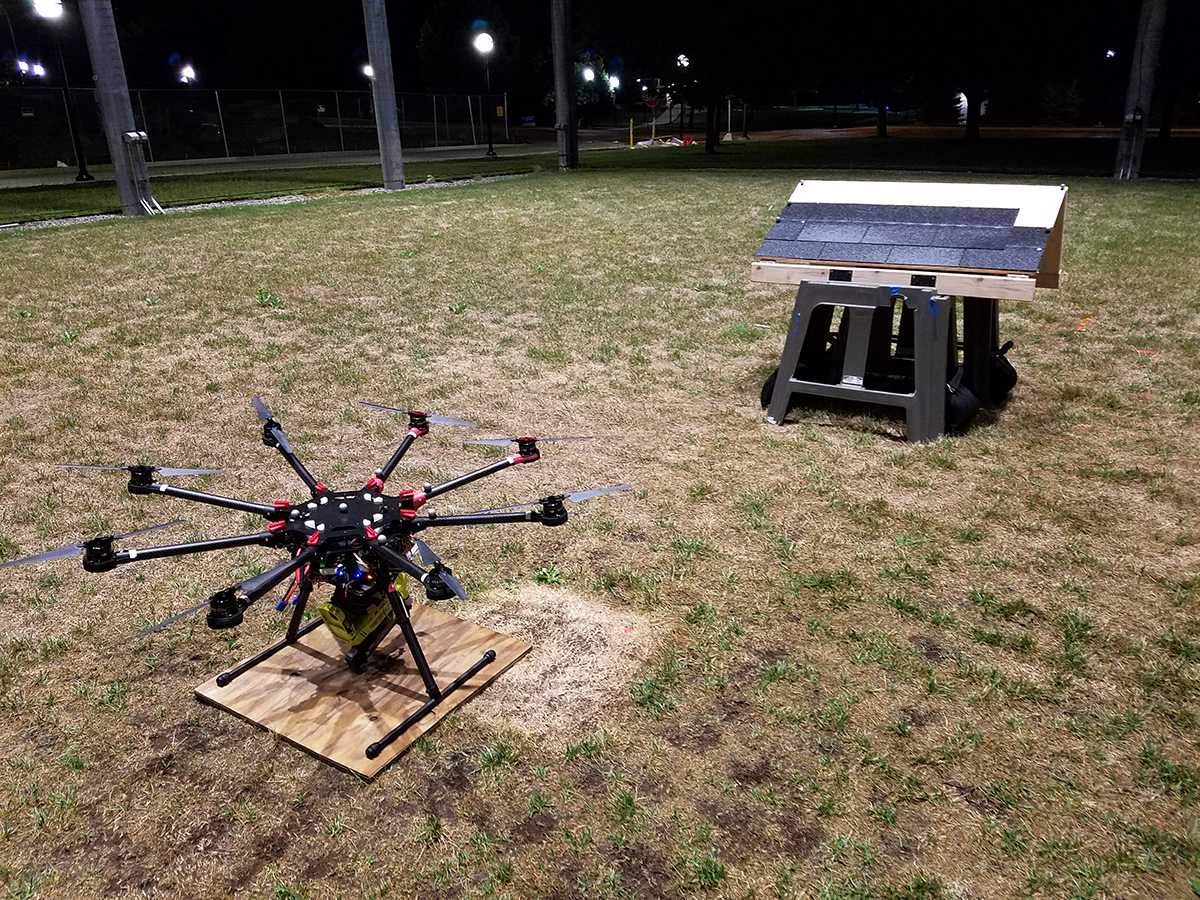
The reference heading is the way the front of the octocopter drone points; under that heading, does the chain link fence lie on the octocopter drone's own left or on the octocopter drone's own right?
on the octocopter drone's own left

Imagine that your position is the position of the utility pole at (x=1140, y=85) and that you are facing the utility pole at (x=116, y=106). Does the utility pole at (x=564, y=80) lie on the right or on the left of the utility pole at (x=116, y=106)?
right

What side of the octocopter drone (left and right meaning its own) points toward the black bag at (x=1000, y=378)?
front

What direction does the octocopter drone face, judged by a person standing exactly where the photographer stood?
facing away from the viewer and to the right of the viewer

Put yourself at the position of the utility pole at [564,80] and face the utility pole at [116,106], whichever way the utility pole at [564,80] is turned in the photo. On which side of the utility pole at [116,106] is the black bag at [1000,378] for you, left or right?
left

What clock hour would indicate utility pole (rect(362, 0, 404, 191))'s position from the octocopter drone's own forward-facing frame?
The utility pole is roughly at 11 o'clock from the octocopter drone.

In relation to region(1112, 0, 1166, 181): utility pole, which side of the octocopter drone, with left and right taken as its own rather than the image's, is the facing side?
front

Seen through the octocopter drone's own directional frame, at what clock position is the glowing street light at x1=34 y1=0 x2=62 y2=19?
The glowing street light is roughly at 10 o'clock from the octocopter drone.

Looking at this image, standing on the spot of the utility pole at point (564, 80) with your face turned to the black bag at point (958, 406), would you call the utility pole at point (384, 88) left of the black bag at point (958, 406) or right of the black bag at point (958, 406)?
right

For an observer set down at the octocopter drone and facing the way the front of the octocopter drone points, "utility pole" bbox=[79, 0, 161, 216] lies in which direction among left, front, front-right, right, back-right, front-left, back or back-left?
front-left
